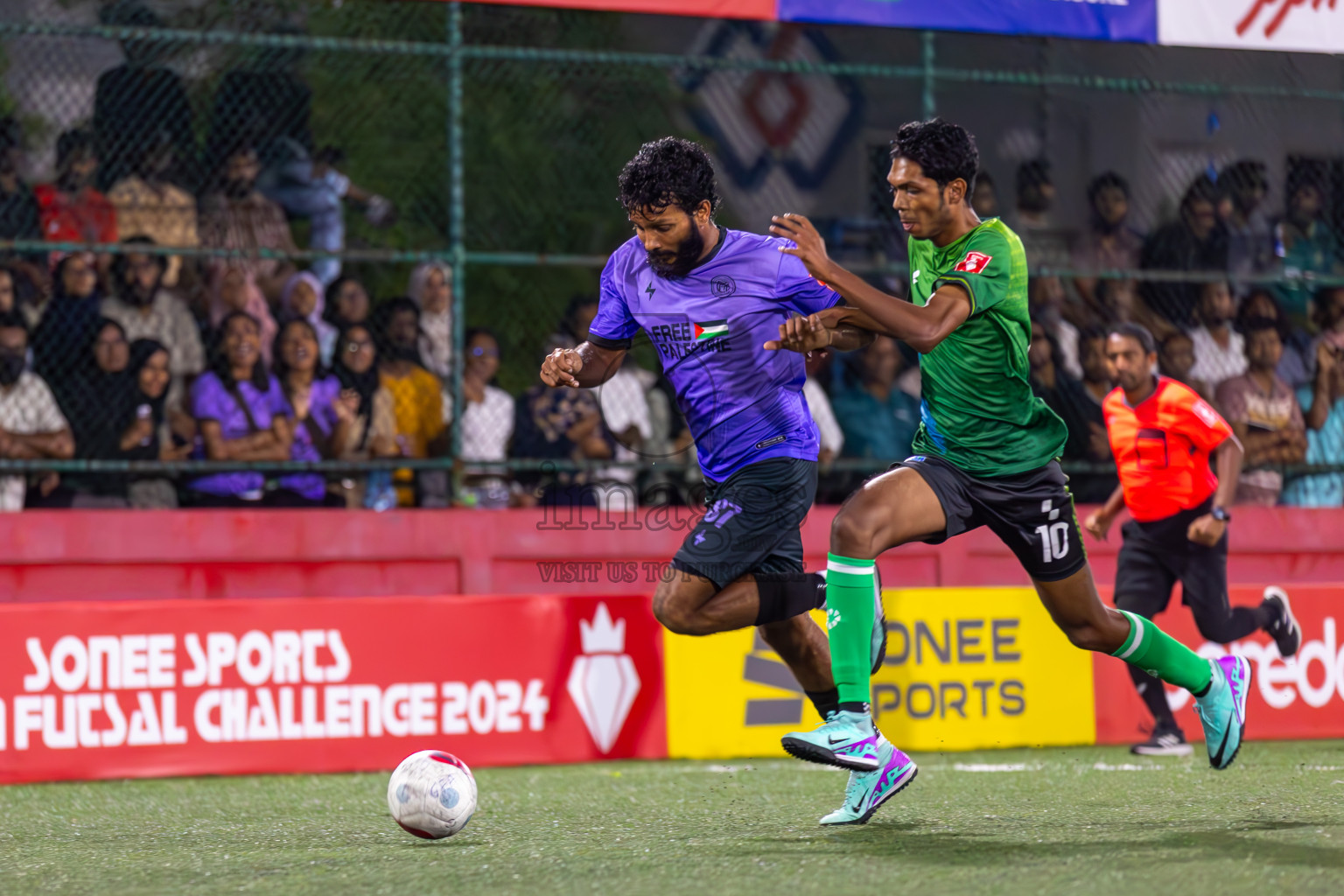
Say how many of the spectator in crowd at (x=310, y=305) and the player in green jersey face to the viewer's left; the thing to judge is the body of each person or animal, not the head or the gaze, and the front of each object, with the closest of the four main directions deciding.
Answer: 1

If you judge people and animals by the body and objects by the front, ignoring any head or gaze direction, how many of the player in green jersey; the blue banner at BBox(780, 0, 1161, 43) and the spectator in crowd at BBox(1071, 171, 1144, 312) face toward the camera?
2

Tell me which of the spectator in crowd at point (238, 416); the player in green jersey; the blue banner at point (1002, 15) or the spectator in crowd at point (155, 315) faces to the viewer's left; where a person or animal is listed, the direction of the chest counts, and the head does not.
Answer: the player in green jersey

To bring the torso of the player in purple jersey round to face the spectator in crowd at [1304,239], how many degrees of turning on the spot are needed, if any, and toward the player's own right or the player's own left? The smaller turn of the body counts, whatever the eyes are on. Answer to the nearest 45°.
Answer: approximately 180°

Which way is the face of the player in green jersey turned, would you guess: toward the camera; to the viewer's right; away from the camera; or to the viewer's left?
to the viewer's left

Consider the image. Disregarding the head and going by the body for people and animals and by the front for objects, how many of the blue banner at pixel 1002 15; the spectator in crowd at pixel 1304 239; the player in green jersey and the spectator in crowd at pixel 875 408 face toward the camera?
3

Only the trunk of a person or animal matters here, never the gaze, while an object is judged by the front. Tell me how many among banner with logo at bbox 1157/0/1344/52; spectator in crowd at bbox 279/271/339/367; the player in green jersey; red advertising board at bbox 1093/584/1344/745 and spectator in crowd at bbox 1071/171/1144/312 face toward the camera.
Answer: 4

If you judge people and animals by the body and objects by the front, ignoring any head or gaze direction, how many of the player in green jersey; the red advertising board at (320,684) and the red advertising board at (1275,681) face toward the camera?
2

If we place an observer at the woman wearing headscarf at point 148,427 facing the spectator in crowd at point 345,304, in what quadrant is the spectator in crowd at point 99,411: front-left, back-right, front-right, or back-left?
back-left

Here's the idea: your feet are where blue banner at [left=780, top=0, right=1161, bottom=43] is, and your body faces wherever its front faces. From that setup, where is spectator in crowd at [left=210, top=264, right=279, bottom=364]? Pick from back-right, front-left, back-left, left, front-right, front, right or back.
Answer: right

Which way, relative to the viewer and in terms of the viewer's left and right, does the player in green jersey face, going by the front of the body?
facing to the left of the viewer

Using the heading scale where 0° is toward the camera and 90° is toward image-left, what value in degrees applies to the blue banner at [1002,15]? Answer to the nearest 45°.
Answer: approximately 0°

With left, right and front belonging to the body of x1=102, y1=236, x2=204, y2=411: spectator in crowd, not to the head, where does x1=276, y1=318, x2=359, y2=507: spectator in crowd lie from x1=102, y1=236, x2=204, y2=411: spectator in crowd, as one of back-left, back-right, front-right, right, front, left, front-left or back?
left
